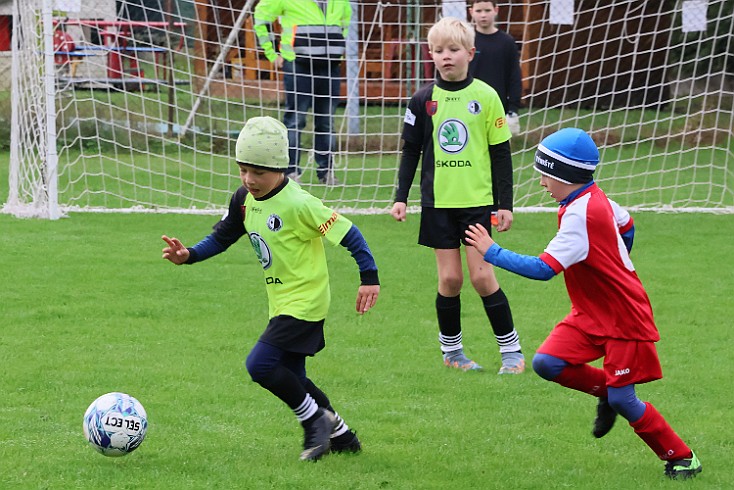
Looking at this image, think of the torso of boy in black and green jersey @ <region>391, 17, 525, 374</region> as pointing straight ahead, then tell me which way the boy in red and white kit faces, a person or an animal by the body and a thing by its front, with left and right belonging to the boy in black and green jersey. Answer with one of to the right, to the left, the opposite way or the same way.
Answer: to the right

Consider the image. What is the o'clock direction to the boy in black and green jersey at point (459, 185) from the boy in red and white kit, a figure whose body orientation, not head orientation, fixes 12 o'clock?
The boy in black and green jersey is roughly at 2 o'clock from the boy in red and white kit.

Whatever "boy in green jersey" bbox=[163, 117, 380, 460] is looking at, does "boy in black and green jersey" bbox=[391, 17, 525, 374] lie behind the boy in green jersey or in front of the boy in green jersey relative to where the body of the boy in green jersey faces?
behind

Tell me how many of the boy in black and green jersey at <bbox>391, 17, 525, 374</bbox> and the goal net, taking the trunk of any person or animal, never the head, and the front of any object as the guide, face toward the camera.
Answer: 2

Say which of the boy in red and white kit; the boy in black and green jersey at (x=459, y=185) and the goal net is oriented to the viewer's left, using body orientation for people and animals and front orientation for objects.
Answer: the boy in red and white kit

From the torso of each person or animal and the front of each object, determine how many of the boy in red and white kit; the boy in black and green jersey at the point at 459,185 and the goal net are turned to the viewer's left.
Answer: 1

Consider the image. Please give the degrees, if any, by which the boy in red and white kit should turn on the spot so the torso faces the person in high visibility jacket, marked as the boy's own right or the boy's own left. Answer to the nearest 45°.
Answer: approximately 45° to the boy's own right

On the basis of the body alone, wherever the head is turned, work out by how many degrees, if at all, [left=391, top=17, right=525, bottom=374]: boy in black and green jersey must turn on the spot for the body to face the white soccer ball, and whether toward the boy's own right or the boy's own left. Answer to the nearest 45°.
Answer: approximately 45° to the boy's own right

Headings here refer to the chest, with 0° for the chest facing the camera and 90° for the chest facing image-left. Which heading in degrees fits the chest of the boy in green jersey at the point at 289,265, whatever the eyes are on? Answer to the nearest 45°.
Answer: approximately 45°

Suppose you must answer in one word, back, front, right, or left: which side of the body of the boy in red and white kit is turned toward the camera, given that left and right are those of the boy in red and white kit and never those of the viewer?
left

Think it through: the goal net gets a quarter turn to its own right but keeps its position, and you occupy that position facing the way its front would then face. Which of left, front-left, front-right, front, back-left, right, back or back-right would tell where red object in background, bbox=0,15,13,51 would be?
front-right

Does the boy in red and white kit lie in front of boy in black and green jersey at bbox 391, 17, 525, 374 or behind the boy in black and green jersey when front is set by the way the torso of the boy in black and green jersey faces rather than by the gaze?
in front

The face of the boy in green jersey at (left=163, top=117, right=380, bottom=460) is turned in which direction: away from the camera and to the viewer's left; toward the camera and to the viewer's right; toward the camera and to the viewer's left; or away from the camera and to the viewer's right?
toward the camera and to the viewer's left

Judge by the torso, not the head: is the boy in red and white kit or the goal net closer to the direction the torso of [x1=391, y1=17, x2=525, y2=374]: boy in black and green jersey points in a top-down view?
the boy in red and white kit
